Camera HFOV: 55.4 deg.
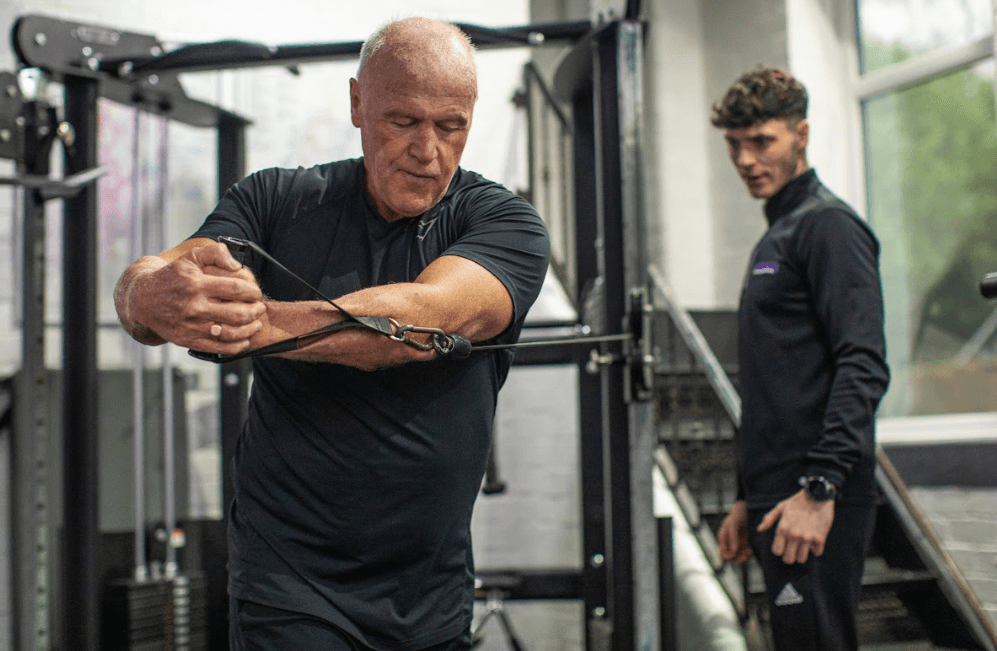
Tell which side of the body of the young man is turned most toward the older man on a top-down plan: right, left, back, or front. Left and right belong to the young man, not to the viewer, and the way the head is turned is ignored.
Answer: front

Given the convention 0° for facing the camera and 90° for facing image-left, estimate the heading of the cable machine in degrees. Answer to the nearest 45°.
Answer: approximately 0°

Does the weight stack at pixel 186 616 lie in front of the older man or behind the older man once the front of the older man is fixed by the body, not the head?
behind

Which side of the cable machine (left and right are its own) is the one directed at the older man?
front

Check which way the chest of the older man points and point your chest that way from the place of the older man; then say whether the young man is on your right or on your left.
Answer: on your left

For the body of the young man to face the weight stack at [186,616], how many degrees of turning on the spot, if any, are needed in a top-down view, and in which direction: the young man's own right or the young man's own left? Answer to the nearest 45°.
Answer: approximately 45° to the young man's own right

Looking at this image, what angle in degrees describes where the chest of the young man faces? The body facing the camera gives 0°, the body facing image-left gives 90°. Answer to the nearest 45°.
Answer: approximately 45°

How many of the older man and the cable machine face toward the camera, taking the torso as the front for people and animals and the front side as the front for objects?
2

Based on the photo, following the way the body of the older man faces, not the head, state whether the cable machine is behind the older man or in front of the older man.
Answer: behind

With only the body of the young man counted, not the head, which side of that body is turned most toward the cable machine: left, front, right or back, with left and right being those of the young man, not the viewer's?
front
